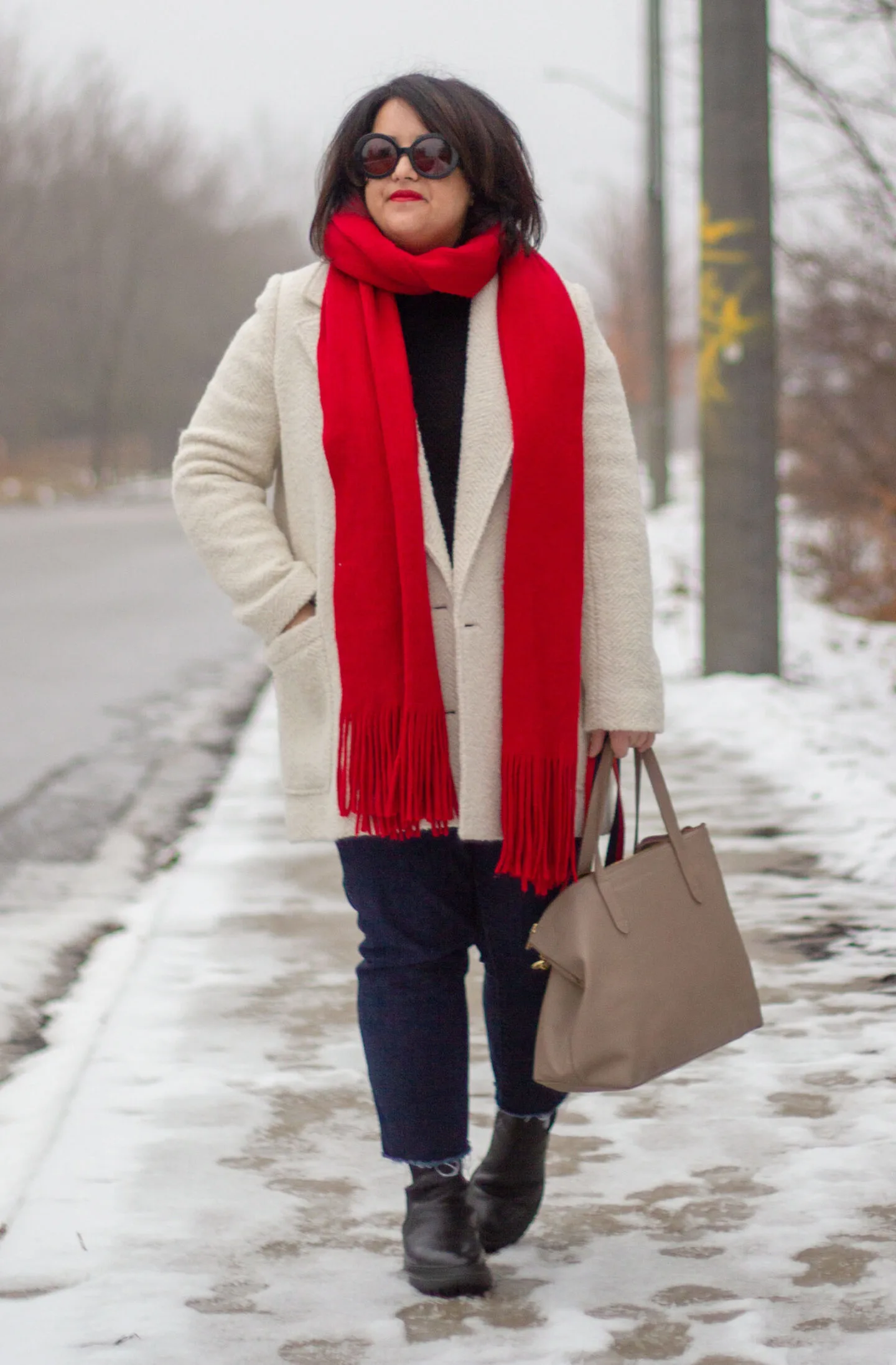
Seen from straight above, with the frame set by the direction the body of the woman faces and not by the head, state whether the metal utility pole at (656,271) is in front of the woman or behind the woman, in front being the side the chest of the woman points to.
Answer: behind

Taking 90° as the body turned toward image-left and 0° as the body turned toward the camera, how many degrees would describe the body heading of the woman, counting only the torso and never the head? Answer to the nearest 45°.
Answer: approximately 0°

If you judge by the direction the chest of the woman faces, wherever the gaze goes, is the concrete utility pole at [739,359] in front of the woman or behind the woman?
behind
